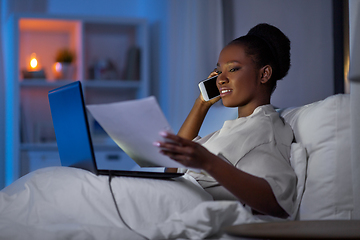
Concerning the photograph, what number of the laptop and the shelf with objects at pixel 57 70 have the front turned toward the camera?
1

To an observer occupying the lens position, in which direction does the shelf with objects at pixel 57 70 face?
facing the viewer

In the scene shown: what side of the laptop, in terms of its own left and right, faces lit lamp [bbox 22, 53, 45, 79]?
left

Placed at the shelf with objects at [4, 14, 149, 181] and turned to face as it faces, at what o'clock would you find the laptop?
The laptop is roughly at 12 o'clock from the shelf with objects.

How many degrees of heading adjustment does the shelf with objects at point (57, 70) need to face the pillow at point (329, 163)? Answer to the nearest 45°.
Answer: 0° — it already faces it

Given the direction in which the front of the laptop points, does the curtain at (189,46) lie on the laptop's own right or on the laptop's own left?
on the laptop's own left

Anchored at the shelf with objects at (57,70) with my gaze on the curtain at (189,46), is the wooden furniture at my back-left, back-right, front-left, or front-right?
front-right

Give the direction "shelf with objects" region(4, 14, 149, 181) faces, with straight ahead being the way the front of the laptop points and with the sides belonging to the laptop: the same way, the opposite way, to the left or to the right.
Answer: to the right

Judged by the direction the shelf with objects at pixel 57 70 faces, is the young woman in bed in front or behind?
in front

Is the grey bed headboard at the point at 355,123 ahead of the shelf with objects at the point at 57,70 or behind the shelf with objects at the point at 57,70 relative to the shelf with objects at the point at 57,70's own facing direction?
ahead

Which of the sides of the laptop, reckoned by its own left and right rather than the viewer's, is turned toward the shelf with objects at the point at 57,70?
left

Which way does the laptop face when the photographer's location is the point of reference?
facing to the right of the viewer

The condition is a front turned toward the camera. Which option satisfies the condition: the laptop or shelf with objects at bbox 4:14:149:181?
the shelf with objects
